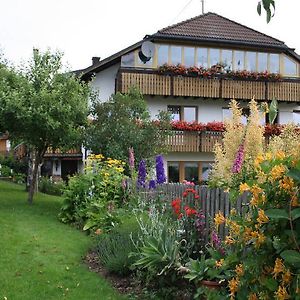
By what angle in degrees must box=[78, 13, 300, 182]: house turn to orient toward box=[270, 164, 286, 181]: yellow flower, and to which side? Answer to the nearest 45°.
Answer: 0° — it already faces it

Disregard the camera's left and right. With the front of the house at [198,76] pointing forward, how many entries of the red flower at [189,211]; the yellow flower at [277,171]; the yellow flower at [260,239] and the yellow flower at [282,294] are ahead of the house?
4

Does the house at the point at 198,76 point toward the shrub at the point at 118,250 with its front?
yes

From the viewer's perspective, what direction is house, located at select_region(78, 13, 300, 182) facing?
toward the camera

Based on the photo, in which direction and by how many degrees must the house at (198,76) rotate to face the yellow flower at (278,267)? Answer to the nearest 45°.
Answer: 0° — it already faces it

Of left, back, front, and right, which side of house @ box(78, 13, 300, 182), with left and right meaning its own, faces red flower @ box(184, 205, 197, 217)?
front

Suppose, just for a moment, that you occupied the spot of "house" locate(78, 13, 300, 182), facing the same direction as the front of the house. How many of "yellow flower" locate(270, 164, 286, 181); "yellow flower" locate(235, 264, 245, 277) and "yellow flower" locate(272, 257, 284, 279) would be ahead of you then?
3

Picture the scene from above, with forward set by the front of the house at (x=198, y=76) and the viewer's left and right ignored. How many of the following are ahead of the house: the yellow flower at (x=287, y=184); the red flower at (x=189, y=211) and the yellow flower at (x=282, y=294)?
3

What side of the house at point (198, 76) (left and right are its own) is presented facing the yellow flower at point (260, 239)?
front

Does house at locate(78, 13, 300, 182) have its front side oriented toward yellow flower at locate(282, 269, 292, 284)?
yes

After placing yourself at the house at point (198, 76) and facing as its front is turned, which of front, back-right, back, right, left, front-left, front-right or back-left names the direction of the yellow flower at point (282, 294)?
front

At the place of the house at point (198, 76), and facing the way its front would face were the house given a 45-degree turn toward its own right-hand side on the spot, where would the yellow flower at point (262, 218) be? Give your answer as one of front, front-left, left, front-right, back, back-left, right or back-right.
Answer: front-left

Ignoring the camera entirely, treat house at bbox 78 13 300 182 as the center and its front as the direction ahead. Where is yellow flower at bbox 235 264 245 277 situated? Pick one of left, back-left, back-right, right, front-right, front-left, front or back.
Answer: front

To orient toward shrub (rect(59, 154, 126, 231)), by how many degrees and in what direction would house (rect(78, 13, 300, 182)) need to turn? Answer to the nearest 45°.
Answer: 0° — it already faces it

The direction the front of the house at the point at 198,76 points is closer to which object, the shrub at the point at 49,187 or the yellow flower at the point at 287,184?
the yellow flower
